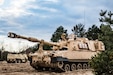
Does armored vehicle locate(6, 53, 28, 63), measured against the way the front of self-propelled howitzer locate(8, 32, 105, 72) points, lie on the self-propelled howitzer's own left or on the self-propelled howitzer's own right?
on the self-propelled howitzer's own right

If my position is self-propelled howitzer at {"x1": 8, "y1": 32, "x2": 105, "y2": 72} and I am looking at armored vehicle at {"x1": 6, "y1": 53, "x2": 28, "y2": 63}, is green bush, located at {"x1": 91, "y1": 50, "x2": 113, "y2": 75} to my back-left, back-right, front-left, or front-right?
back-right

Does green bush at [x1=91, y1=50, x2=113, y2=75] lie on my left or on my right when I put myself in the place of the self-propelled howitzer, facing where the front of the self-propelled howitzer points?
on my left
